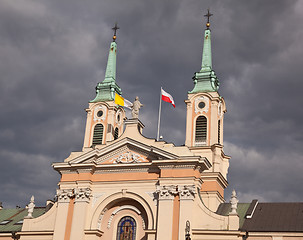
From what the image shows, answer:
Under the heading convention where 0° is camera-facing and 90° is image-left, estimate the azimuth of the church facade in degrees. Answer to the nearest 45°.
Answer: approximately 45°
